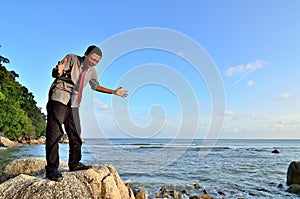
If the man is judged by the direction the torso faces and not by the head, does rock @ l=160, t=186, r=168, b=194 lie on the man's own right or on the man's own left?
on the man's own left

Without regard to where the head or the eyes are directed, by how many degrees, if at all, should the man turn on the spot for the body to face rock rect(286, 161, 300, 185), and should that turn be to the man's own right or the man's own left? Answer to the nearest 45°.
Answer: approximately 90° to the man's own left

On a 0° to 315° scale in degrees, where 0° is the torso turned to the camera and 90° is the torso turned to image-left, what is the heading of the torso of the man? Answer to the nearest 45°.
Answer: approximately 315°

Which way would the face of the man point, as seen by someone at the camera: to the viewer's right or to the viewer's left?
to the viewer's right

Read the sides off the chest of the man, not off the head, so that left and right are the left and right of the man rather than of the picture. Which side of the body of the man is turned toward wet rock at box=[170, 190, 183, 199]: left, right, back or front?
left

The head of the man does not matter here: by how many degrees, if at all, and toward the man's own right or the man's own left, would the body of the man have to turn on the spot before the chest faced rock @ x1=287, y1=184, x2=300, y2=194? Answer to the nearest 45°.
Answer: approximately 90° to the man's own left
